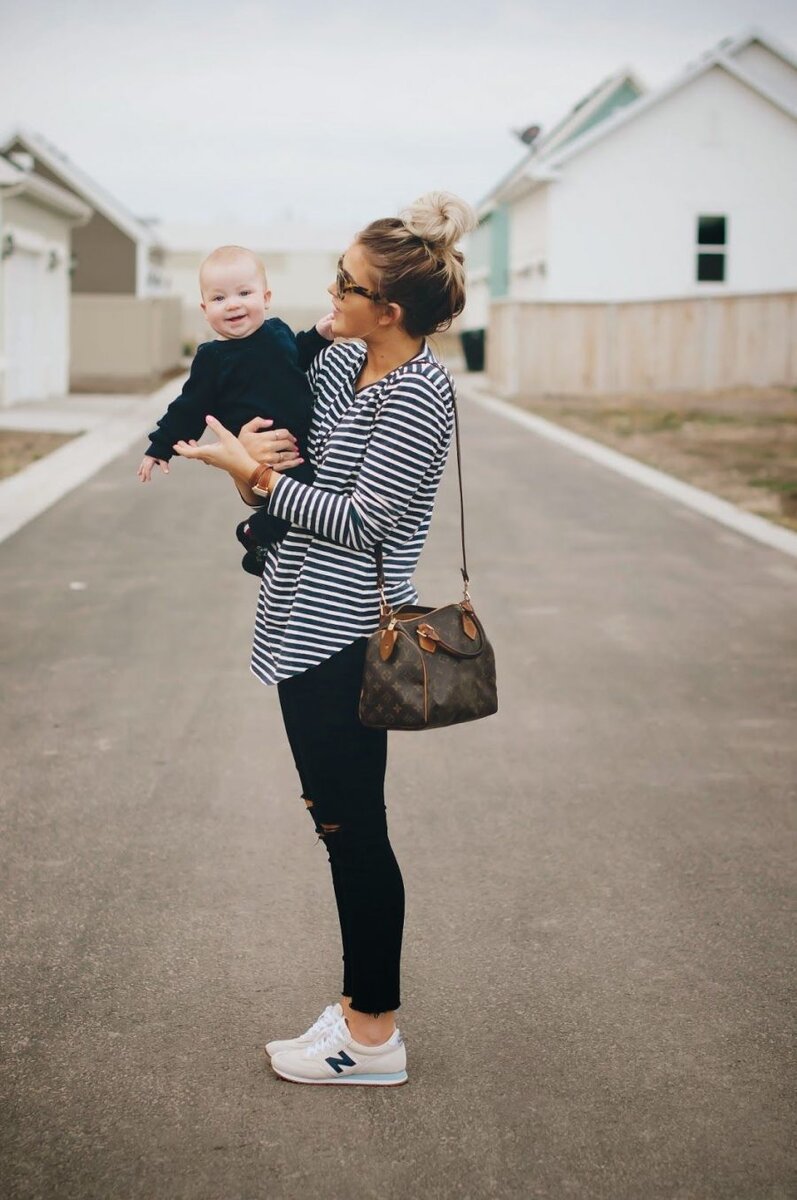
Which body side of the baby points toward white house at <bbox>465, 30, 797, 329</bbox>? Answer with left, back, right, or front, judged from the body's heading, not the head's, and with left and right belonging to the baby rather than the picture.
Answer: back

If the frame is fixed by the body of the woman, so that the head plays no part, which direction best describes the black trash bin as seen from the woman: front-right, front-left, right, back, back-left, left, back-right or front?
right

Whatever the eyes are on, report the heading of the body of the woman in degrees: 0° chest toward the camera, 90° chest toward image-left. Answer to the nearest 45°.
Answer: approximately 90°

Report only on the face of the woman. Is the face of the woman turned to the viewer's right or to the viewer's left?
to the viewer's left

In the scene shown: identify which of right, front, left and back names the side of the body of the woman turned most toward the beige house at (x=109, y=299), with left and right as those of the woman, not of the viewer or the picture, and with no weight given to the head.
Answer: right

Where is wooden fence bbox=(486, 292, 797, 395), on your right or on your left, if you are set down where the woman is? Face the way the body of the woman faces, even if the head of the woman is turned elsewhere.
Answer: on your right

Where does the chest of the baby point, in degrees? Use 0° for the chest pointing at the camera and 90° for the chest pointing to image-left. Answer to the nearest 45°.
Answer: approximately 0°

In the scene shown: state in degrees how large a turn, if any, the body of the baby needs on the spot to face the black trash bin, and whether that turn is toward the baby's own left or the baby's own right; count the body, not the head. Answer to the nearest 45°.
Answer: approximately 180°

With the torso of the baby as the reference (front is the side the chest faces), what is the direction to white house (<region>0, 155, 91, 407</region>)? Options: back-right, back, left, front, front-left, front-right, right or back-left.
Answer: back
